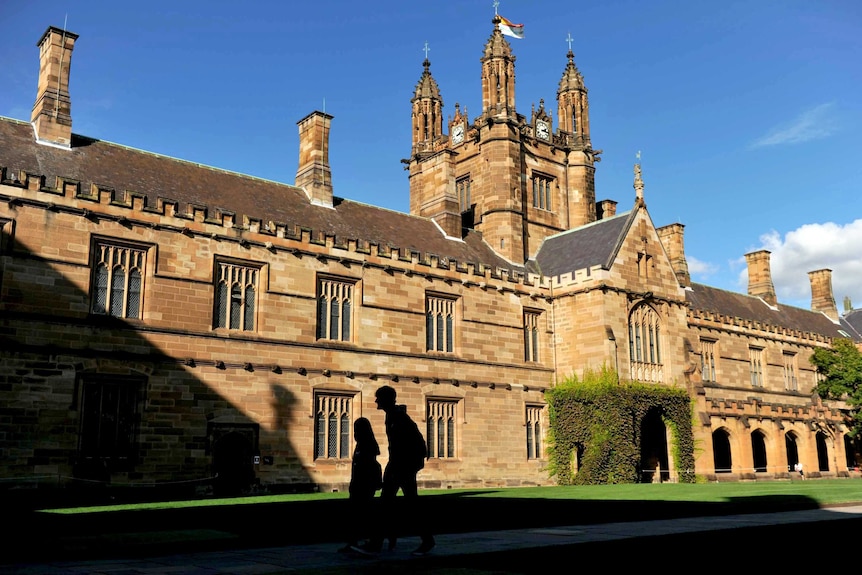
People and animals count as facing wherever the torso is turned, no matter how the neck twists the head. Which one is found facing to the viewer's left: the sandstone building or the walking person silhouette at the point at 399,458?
the walking person silhouette

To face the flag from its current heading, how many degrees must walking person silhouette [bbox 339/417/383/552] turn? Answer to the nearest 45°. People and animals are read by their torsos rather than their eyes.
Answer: approximately 90° to its right

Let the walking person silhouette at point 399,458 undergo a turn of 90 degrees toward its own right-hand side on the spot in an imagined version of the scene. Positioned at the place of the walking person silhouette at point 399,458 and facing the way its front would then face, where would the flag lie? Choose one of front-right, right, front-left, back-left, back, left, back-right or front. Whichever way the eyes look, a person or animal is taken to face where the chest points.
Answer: front

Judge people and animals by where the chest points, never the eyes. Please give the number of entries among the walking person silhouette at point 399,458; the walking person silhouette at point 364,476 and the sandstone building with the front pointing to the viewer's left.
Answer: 2

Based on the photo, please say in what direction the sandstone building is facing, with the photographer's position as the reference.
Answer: facing the viewer and to the right of the viewer

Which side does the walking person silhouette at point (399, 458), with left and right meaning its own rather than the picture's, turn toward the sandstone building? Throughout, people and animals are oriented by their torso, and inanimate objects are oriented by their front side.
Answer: right

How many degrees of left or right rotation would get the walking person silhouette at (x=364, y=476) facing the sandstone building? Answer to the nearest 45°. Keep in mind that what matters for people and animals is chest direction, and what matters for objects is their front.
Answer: approximately 90° to its right

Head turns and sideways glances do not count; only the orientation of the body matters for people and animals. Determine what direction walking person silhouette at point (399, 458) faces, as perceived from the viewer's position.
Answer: facing to the left of the viewer

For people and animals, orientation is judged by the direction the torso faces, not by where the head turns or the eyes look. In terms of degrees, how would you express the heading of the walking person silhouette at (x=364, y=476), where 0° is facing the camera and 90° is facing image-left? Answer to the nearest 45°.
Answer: approximately 90°
